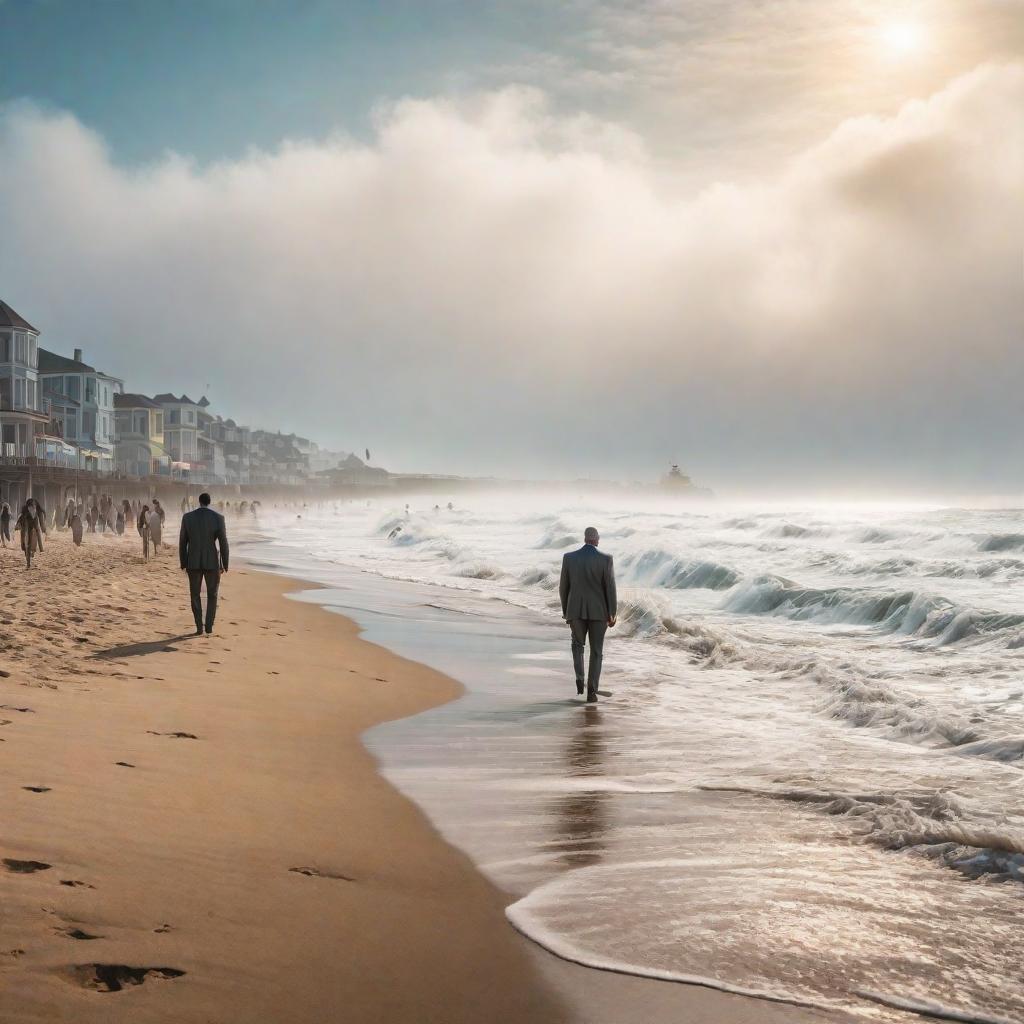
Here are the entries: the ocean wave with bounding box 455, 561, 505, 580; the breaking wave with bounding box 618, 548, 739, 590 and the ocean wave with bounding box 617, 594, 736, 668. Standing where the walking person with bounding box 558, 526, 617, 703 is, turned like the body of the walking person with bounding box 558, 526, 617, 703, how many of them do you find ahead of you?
3

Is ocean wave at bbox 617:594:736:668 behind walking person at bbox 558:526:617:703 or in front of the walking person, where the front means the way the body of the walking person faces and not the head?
in front

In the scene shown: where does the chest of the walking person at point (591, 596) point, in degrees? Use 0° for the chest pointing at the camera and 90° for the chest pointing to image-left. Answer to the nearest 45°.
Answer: approximately 180°

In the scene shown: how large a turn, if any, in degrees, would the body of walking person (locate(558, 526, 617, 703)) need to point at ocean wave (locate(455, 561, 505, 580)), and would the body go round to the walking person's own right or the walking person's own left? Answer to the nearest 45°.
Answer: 0° — they already face it

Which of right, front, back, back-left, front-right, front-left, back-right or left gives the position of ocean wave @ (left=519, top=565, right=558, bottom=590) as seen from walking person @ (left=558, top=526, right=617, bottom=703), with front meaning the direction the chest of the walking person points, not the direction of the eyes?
front

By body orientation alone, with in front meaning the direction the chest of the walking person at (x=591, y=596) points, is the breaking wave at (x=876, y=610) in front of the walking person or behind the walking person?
in front

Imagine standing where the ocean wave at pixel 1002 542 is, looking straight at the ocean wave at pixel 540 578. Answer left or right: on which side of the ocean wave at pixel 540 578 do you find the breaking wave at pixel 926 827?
left

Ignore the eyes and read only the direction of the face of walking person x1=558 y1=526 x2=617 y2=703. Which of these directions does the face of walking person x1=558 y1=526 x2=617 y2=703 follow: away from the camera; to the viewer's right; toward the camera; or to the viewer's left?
away from the camera

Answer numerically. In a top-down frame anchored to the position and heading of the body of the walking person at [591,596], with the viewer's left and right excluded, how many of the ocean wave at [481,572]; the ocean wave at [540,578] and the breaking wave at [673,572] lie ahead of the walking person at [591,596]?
3

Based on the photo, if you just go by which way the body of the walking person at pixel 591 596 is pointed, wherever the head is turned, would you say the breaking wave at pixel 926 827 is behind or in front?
behind
